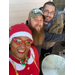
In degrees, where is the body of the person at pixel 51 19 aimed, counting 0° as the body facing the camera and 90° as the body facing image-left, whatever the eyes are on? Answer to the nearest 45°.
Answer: approximately 45°

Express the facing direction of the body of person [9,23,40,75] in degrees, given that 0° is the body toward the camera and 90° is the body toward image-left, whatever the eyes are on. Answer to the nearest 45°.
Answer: approximately 0°
